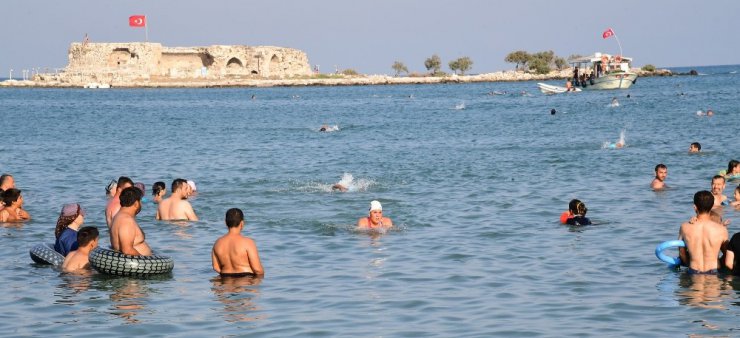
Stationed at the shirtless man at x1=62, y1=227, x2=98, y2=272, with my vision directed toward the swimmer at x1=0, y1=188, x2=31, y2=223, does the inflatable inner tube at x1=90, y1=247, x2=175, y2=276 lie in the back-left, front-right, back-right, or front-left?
back-right

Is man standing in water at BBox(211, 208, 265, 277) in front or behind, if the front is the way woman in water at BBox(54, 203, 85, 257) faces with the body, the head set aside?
in front

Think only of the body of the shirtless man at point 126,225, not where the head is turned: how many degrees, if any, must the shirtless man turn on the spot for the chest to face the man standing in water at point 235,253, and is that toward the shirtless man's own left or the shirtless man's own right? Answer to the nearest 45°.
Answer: approximately 45° to the shirtless man's own right

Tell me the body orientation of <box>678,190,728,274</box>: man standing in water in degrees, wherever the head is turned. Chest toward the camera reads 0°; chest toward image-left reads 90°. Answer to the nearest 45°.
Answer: approximately 180°

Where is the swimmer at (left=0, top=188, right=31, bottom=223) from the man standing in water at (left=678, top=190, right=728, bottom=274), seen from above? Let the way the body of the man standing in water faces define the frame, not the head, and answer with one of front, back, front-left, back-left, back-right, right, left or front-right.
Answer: left

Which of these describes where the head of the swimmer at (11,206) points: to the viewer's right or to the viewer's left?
to the viewer's right

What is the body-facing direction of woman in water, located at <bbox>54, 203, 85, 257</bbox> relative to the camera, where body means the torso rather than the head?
to the viewer's right

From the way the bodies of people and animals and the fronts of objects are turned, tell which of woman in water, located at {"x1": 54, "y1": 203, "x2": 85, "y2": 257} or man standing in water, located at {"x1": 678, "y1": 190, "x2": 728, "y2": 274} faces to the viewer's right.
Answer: the woman in water

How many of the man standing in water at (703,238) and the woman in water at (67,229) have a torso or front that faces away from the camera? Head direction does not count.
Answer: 1

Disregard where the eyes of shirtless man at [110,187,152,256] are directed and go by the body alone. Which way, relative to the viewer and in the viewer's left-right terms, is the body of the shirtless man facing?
facing away from the viewer and to the right of the viewer
